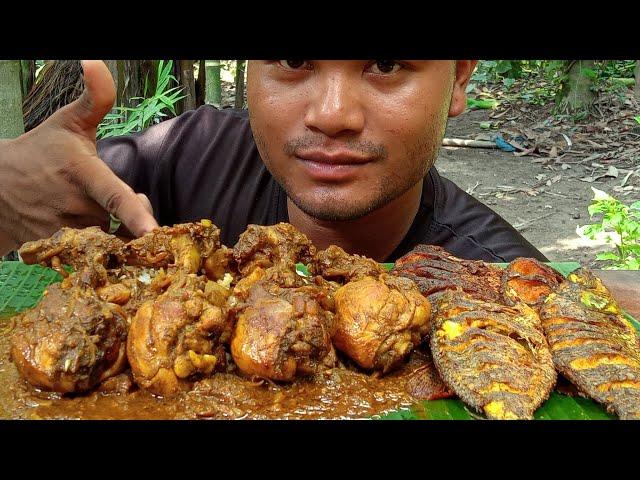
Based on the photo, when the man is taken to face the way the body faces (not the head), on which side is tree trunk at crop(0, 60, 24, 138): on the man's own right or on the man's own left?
on the man's own right

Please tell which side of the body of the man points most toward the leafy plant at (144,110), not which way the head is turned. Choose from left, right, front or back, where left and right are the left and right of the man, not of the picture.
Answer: back

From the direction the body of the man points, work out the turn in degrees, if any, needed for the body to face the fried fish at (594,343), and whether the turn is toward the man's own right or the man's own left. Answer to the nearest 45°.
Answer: approximately 45° to the man's own left

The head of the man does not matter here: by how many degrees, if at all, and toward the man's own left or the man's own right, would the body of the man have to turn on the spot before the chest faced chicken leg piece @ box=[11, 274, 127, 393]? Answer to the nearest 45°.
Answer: approximately 45° to the man's own right

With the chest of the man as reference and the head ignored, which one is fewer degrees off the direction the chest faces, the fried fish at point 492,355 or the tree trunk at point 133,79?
the fried fish

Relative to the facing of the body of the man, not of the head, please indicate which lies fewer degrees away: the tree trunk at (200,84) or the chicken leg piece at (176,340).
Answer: the chicken leg piece

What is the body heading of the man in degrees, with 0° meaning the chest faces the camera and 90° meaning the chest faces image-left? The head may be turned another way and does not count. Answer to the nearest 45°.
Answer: approximately 0°

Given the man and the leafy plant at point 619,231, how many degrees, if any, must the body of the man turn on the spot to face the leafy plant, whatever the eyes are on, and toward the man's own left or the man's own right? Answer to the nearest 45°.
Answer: approximately 135° to the man's own left

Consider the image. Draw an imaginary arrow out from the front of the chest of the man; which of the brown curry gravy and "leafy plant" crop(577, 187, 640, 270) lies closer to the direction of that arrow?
the brown curry gravy

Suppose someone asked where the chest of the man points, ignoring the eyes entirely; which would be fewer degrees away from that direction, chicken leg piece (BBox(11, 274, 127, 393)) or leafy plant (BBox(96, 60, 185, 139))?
the chicken leg piece
